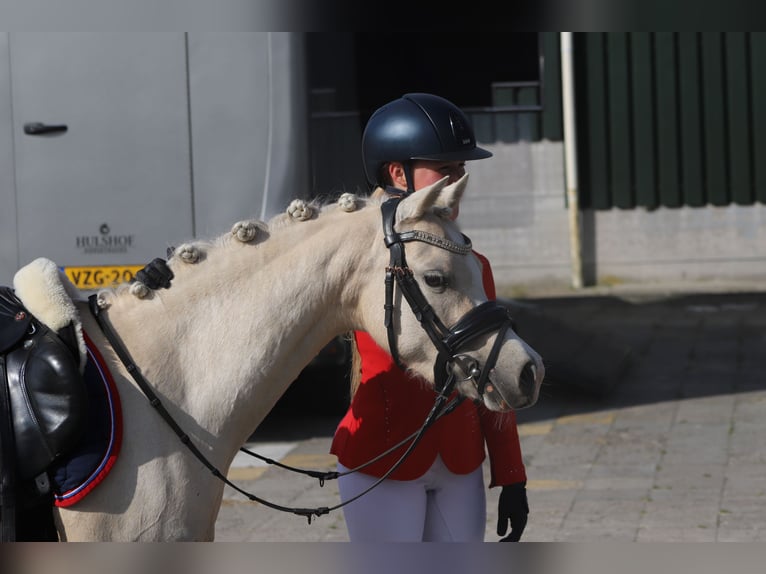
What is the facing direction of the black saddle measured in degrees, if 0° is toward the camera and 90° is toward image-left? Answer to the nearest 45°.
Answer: approximately 270°

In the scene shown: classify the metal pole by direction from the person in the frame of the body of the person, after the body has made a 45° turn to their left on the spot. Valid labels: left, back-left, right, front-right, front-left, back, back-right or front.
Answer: left

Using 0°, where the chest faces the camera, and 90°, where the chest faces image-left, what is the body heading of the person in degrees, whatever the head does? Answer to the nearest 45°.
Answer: approximately 315°

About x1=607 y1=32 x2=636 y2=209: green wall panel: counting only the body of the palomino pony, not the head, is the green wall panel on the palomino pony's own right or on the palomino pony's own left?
on the palomino pony's own left

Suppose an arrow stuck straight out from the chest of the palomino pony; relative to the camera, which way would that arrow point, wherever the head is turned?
to the viewer's right

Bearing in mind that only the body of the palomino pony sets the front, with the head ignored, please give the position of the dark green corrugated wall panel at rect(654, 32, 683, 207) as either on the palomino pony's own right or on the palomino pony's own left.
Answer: on the palomino pony's own left

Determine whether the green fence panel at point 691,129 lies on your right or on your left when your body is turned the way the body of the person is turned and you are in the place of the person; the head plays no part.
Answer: on your left

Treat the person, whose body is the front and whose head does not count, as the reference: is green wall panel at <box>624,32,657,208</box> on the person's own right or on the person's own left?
on the person's own left

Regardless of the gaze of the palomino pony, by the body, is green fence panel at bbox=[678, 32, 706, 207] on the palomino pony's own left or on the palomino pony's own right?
on the palomino pony's own left
